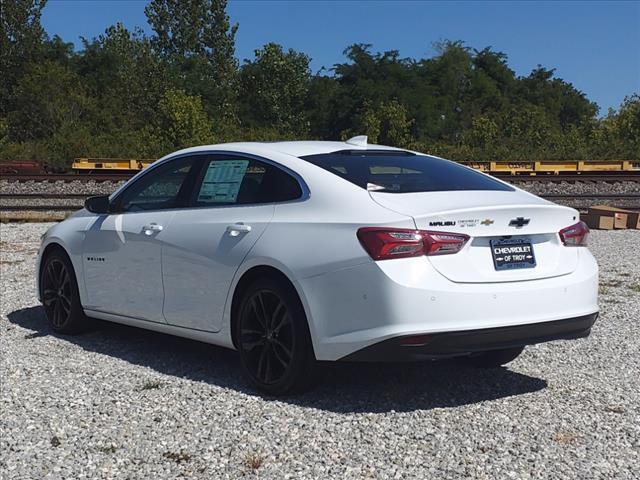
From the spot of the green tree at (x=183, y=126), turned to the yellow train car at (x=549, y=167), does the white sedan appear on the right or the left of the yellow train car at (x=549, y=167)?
right

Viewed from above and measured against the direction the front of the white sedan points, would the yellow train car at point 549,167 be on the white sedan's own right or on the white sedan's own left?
on the white sedan's own right

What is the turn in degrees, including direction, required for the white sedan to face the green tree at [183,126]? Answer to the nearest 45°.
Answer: approximately 45° to its right

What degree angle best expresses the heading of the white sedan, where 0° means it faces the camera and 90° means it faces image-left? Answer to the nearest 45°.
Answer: approximately 135°

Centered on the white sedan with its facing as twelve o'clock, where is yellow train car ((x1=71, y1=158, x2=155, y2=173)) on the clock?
The yellow train car is roughly at 1 o'clock from the white sedan.

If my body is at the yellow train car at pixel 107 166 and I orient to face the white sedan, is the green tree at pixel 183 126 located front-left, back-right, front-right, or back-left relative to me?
back-left

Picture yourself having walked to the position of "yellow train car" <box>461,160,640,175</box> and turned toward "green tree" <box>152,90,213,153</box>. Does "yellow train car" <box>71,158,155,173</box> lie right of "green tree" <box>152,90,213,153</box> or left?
left
